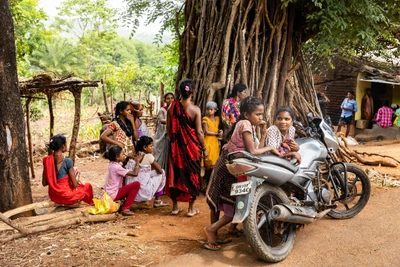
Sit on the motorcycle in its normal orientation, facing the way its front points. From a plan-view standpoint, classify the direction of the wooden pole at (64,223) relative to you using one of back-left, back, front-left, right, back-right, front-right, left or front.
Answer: back-left

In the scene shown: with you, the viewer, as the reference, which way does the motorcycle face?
facing away from the viewer and to the right of the viewer

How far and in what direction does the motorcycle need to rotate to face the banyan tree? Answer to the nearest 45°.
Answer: approximately 45° to its left
